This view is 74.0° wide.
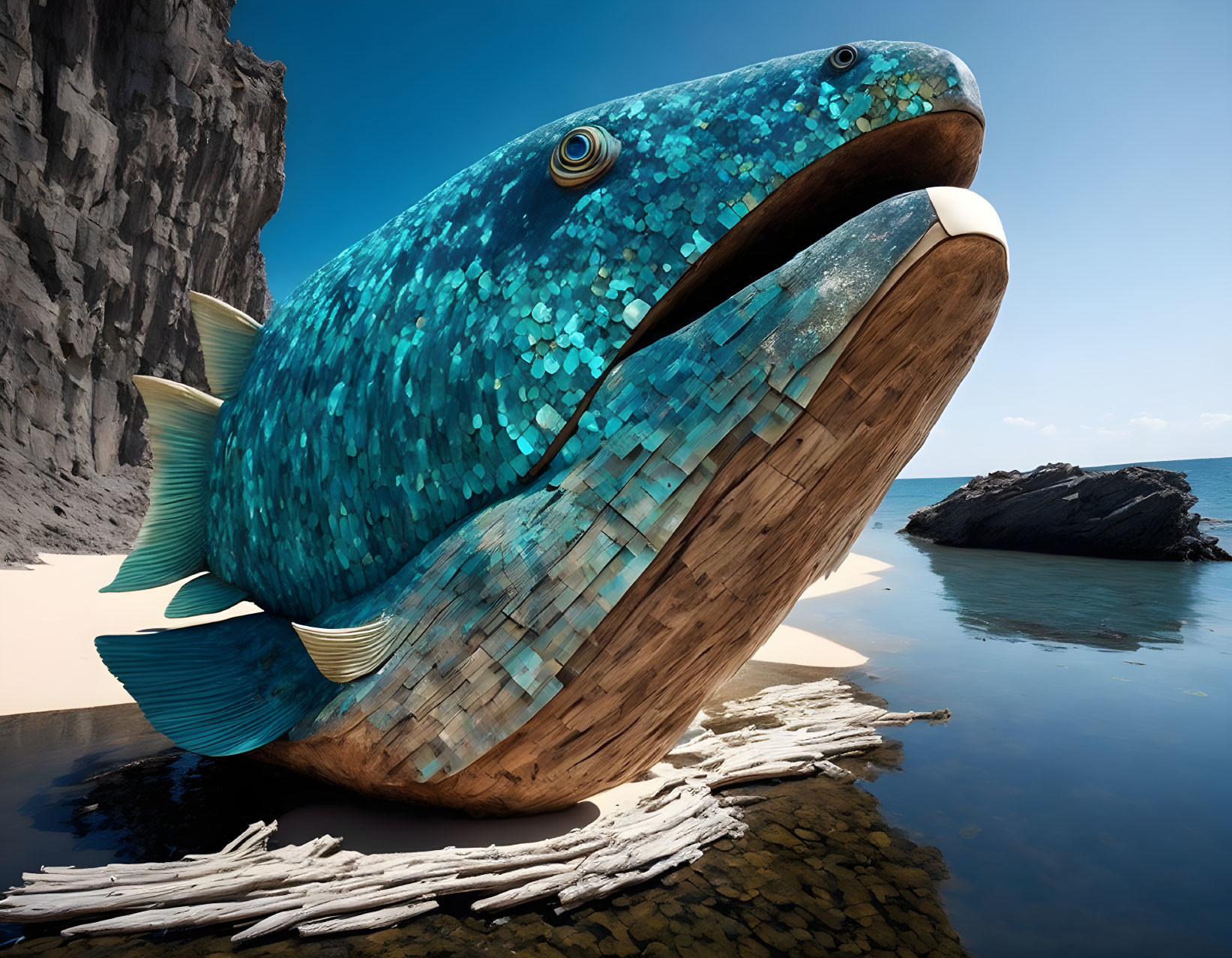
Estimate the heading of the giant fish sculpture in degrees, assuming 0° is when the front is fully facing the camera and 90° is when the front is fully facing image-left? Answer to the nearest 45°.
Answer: approximately 315°
